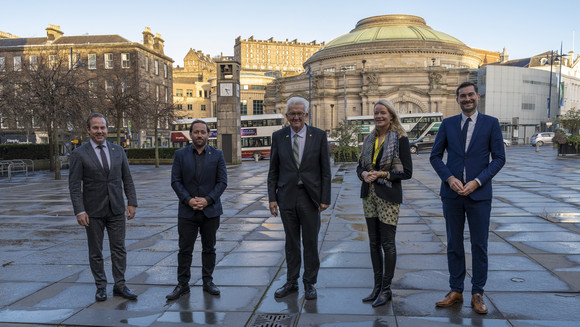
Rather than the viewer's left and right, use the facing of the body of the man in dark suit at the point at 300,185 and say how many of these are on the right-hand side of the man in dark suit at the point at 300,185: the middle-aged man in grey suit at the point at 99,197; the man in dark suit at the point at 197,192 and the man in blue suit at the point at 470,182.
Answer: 2

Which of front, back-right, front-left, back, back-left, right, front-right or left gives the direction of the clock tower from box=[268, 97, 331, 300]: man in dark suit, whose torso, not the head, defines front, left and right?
back

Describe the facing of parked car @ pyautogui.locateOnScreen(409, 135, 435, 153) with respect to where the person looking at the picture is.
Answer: facing to the left of the viewer

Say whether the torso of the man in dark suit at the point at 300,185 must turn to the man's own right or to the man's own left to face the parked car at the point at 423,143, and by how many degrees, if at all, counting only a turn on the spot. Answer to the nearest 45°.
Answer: approximately 180°

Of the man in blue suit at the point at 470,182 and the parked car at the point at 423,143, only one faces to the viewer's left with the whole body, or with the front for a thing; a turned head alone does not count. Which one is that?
the parked car

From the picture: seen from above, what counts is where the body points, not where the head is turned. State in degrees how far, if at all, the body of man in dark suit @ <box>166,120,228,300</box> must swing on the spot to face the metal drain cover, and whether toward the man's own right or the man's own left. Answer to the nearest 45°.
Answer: approximately 45° to the man's own left

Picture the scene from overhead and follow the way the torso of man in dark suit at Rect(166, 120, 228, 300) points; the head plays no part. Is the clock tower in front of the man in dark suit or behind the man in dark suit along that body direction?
behind

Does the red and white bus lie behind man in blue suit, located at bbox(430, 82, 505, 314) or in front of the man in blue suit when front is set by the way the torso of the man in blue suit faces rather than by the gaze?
behind

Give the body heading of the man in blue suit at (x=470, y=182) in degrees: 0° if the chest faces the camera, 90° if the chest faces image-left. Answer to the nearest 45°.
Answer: approximately 0°

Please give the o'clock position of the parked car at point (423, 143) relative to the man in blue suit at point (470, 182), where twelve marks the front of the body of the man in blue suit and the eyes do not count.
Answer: The parked car is roughly at 6 o'clock from the man in blue suit.
